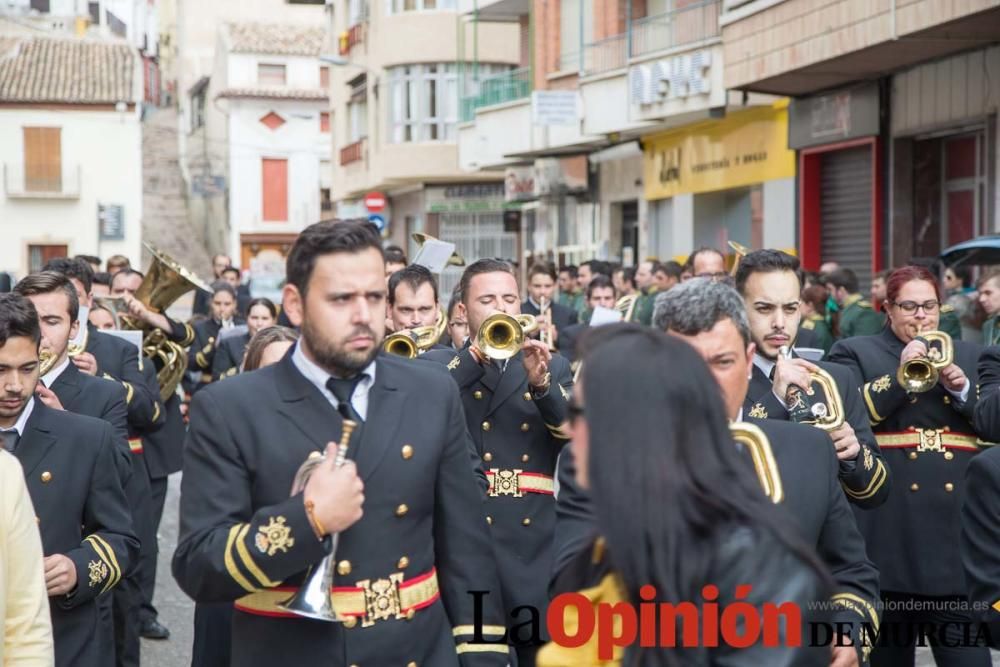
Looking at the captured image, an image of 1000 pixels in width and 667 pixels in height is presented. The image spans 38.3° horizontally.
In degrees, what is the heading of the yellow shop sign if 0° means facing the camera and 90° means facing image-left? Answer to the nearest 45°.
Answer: approximately 45°

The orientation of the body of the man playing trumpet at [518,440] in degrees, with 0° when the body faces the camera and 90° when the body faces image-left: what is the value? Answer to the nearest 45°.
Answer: approximately 0°

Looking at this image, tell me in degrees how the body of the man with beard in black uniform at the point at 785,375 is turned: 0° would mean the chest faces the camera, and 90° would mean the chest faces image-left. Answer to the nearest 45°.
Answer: approximately 0°

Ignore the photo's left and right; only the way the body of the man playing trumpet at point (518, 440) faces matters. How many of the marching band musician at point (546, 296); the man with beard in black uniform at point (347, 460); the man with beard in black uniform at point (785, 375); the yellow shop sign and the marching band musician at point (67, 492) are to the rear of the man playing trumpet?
2

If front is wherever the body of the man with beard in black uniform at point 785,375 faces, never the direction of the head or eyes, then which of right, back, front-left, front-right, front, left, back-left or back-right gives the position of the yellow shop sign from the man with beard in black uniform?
back

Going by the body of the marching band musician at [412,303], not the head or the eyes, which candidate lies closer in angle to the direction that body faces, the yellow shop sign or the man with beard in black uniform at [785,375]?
the man with beard in black uniform
